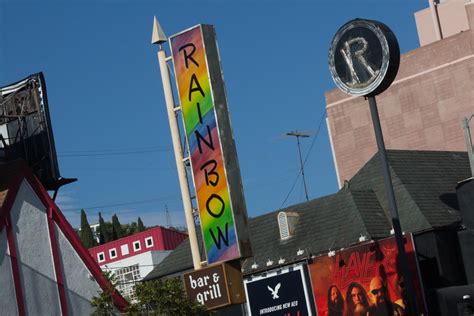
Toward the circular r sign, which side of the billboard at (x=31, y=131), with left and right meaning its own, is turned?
right

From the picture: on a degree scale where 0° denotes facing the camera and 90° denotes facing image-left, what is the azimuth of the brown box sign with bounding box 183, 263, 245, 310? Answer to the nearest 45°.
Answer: approximately 45°

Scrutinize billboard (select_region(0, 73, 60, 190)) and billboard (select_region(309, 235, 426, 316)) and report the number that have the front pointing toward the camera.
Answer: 1

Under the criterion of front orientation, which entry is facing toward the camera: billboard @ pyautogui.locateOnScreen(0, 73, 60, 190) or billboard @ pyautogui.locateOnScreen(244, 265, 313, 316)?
billboard @ pyautogui.locateOnScreen(244, 265, 313, 316)

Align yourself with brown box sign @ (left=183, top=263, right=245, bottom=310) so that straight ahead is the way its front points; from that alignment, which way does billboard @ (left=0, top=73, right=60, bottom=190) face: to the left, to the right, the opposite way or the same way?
the opposite way

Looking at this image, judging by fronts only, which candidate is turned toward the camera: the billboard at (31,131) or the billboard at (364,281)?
the billboard at (364,281)

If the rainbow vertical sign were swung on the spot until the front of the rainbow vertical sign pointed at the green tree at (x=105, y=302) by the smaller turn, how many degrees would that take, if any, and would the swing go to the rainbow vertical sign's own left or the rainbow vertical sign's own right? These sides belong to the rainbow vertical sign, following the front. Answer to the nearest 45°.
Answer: approximately 90° to the rainbow vertical sign's own right

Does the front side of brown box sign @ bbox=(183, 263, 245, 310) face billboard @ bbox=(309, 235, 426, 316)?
no

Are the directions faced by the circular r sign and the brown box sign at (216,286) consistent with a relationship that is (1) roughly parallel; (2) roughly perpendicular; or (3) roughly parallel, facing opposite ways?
roughly parallel

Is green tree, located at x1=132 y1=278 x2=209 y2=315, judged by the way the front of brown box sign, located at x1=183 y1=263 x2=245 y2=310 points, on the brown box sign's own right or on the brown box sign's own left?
on the brown box sign's own right

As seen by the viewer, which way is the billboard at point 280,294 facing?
toward the camera

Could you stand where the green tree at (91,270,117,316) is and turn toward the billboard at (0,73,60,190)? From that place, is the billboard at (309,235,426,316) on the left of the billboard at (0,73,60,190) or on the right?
right

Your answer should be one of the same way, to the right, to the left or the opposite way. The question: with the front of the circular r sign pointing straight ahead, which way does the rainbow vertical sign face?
the same way
